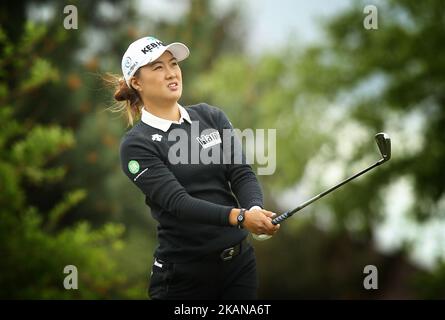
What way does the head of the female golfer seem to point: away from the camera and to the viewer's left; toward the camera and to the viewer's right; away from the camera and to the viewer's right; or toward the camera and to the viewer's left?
toward the camera and to the viewer's right

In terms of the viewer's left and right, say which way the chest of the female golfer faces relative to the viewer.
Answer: facing the viewer and to the right of the viewer
